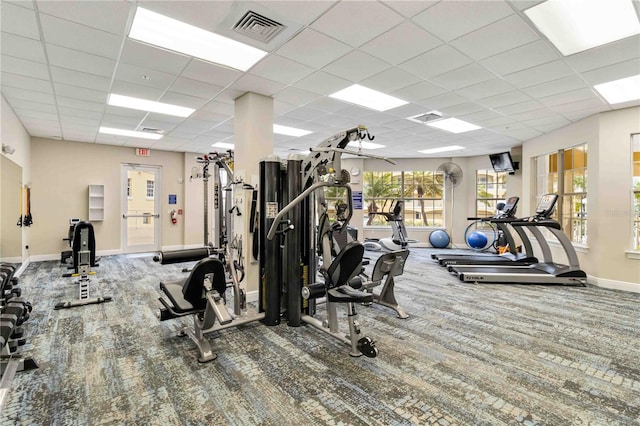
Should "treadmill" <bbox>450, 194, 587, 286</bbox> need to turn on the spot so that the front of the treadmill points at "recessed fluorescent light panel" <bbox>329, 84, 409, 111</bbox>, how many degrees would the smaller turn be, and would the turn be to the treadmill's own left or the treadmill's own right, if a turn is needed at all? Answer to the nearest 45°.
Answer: approximately 135° to the treadmill's own right

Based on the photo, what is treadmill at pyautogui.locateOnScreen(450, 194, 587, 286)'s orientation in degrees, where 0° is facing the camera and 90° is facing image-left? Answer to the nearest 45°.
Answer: approximately 270°

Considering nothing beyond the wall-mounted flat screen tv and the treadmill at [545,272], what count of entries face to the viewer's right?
1

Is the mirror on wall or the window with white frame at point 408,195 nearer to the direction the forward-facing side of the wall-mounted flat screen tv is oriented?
the mirror on wall

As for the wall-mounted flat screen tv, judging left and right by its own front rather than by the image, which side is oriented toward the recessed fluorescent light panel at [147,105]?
front

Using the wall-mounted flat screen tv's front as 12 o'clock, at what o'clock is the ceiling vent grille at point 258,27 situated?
The ceiling vent grille is roughly at 11 o'clock from the wall-mounted flat screen tv.

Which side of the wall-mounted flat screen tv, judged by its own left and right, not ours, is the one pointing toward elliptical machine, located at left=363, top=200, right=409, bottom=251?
front

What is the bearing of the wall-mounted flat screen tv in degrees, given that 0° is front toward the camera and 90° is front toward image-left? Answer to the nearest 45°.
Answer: approximately 45°

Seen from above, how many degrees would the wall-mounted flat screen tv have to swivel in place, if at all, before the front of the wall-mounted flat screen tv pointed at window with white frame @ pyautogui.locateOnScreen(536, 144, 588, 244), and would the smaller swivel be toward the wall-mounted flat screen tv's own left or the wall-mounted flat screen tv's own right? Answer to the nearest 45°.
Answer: approximately 90° to the wall-mounted flat screen tv's own left

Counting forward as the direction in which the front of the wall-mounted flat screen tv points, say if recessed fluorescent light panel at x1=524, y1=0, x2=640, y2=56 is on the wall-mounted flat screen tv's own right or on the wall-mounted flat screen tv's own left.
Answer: on the wall-mounted flat screen tv's own left
